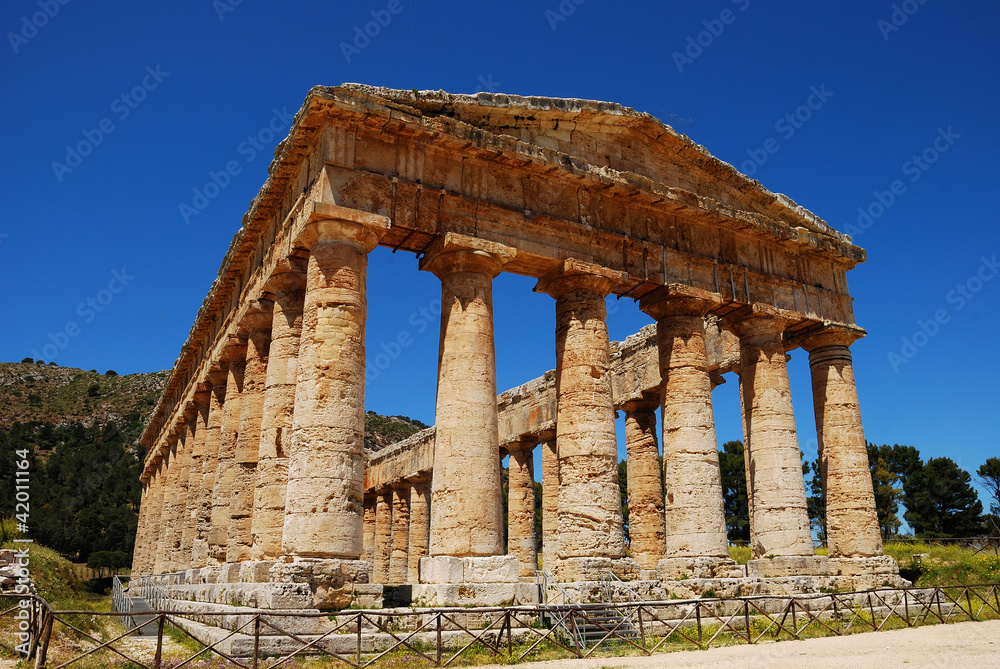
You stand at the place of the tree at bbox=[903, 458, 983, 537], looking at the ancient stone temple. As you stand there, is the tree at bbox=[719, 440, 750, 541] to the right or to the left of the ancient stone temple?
right

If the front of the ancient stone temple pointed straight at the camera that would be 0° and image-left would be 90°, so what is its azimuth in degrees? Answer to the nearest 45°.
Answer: approximately 315°

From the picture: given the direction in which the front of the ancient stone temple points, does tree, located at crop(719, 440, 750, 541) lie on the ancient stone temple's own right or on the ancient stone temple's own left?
on the ancient stone temple's own left

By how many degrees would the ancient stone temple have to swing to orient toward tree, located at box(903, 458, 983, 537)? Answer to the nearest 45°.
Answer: approximately 90° to its left
